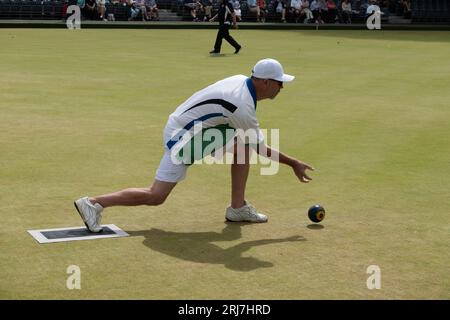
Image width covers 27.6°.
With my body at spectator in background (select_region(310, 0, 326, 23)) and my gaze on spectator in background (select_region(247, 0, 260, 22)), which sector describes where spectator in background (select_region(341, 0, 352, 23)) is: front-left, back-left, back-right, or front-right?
back-right

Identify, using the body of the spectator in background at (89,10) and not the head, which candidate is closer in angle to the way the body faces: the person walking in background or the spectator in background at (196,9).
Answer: the person walking in background

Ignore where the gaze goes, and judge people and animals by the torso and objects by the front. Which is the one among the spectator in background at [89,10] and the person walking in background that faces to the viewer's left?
the person walking in background

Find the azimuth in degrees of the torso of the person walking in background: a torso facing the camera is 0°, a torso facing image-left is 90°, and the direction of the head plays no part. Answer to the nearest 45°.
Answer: approximately 90°

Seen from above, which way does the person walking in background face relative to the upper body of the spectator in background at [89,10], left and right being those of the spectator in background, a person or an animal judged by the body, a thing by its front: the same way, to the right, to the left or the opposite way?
to the right

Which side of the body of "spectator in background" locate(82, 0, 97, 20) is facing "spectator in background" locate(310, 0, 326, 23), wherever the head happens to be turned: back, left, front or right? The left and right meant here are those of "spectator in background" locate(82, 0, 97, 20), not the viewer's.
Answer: left

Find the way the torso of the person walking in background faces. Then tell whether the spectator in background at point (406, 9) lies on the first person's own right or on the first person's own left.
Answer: on the first person's own right

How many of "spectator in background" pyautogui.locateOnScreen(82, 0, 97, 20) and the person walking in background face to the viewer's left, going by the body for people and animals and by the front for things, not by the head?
1

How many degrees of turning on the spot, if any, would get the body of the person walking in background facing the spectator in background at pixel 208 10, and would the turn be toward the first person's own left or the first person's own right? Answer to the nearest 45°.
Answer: approximately 90° to the first person's own right

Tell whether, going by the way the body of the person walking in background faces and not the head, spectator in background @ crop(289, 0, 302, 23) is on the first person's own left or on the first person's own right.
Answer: on the first person's own right

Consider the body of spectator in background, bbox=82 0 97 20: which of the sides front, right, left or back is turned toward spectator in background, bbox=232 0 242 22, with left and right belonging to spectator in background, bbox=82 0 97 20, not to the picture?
left

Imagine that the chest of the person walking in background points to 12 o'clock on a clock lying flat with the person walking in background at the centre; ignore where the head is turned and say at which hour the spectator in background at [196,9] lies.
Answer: The spectator in background is roughly at 3 o'clock from the person walking in background.

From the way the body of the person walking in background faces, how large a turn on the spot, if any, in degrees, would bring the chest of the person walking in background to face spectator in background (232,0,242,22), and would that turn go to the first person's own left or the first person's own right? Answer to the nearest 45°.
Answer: approximately 90° to the first person's own right

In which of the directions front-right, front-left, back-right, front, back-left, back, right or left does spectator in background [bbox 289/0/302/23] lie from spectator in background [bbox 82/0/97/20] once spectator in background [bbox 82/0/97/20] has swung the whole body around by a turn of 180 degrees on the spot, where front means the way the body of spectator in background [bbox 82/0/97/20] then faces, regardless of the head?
right
